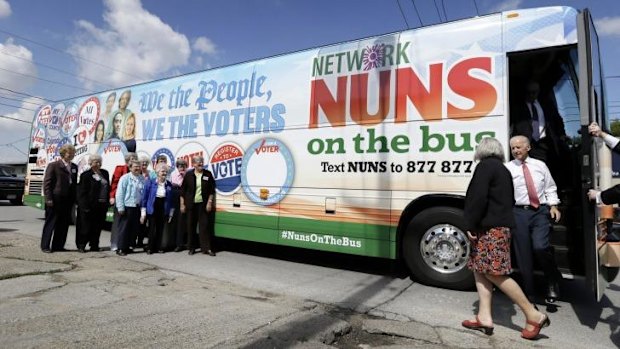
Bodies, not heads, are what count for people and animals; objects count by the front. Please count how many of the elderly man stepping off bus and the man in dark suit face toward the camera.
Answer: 2

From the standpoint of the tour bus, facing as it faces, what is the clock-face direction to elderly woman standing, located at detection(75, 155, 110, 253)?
The elderly woman standing is roughly at 5 o'clock from the tour bus.

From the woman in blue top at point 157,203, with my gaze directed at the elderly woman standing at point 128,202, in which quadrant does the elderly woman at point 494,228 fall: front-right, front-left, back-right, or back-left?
back-left

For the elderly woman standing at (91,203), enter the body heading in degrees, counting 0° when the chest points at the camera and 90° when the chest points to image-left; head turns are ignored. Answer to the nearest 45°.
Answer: approximately 315°

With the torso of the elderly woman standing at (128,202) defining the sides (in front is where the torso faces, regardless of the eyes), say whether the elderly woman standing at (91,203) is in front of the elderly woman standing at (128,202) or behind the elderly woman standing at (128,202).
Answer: behind
